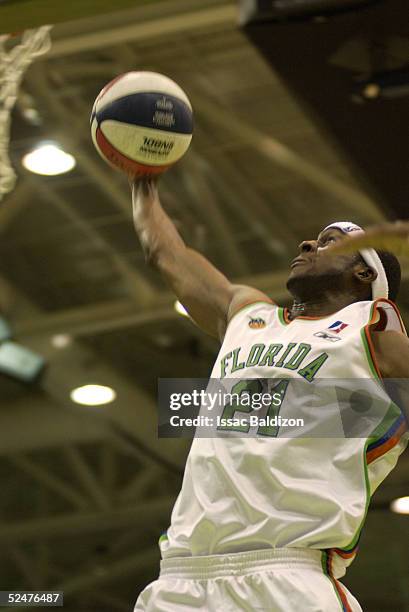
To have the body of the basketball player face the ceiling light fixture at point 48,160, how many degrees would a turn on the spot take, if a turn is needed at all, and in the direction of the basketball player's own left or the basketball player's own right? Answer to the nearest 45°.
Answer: approximately 135° to the basketball player's own right

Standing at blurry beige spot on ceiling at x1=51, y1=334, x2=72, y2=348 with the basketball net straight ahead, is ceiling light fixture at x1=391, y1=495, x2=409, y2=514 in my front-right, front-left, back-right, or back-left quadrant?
back-left

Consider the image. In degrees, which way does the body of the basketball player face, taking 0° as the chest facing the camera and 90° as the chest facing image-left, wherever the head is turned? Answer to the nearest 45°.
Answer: approximately 45°

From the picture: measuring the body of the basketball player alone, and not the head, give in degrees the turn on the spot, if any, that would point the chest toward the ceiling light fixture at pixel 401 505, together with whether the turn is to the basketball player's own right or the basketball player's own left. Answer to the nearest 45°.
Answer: approximately 135° to the basketball player's own right

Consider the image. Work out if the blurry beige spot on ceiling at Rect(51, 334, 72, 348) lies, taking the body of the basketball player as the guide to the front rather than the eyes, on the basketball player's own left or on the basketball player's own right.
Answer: on the basketball player's own right
